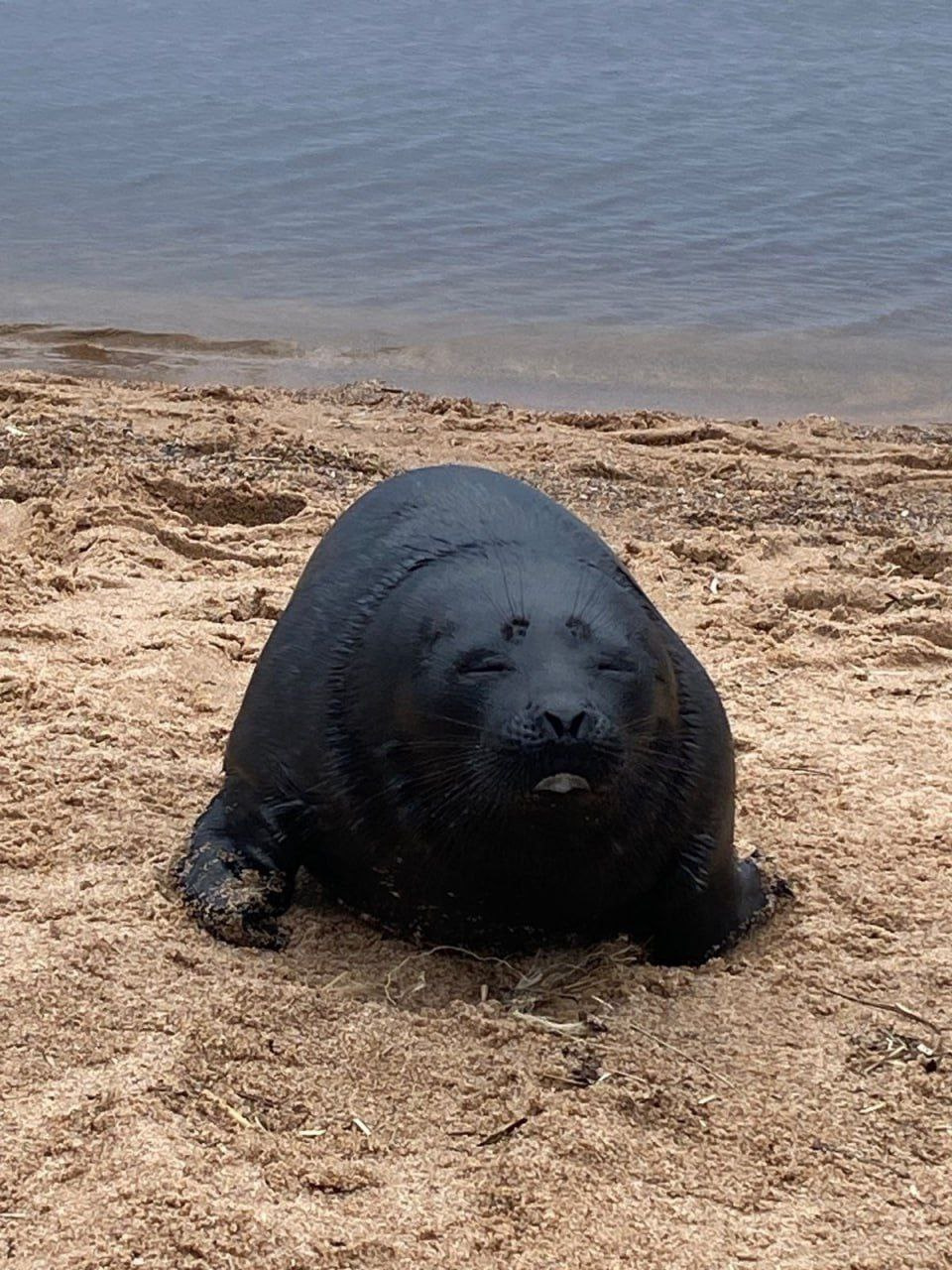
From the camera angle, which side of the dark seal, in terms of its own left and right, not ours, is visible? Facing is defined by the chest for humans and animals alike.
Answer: front
